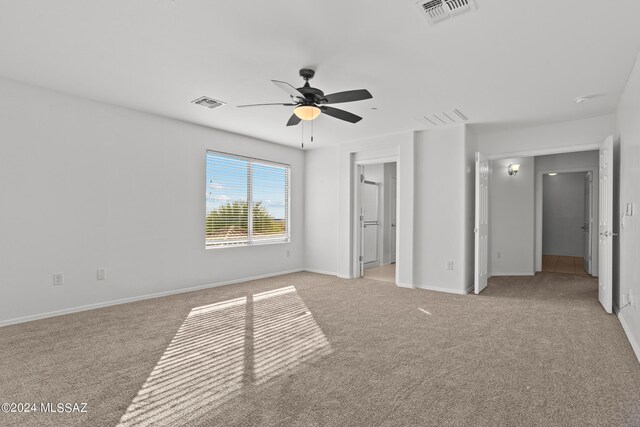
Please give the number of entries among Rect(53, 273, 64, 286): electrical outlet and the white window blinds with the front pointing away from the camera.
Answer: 0

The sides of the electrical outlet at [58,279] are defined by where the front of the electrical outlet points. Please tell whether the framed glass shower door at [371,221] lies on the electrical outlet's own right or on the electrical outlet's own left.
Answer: on the electrical outlet's own left

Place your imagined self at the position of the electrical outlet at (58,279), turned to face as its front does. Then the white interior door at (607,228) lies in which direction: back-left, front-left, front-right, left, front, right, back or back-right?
front-left

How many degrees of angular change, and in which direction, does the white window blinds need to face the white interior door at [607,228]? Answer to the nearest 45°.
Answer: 0° — it already faces it

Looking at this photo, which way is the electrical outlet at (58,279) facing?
toward the camera

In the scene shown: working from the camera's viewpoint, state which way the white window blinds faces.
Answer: facing the viewer and to the right of the viewer

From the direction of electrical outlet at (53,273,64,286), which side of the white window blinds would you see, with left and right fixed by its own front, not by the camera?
right

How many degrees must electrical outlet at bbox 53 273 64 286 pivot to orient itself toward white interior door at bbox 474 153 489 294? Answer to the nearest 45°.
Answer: approximately 45° to its left

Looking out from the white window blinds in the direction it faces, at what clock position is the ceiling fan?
The ceiling fan is roughly at 1 o'clock from the white window blinds.

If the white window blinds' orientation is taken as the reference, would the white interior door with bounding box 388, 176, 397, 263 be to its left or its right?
on its left

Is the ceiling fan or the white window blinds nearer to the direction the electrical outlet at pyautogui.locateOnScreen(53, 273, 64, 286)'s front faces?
the ceiling fan
